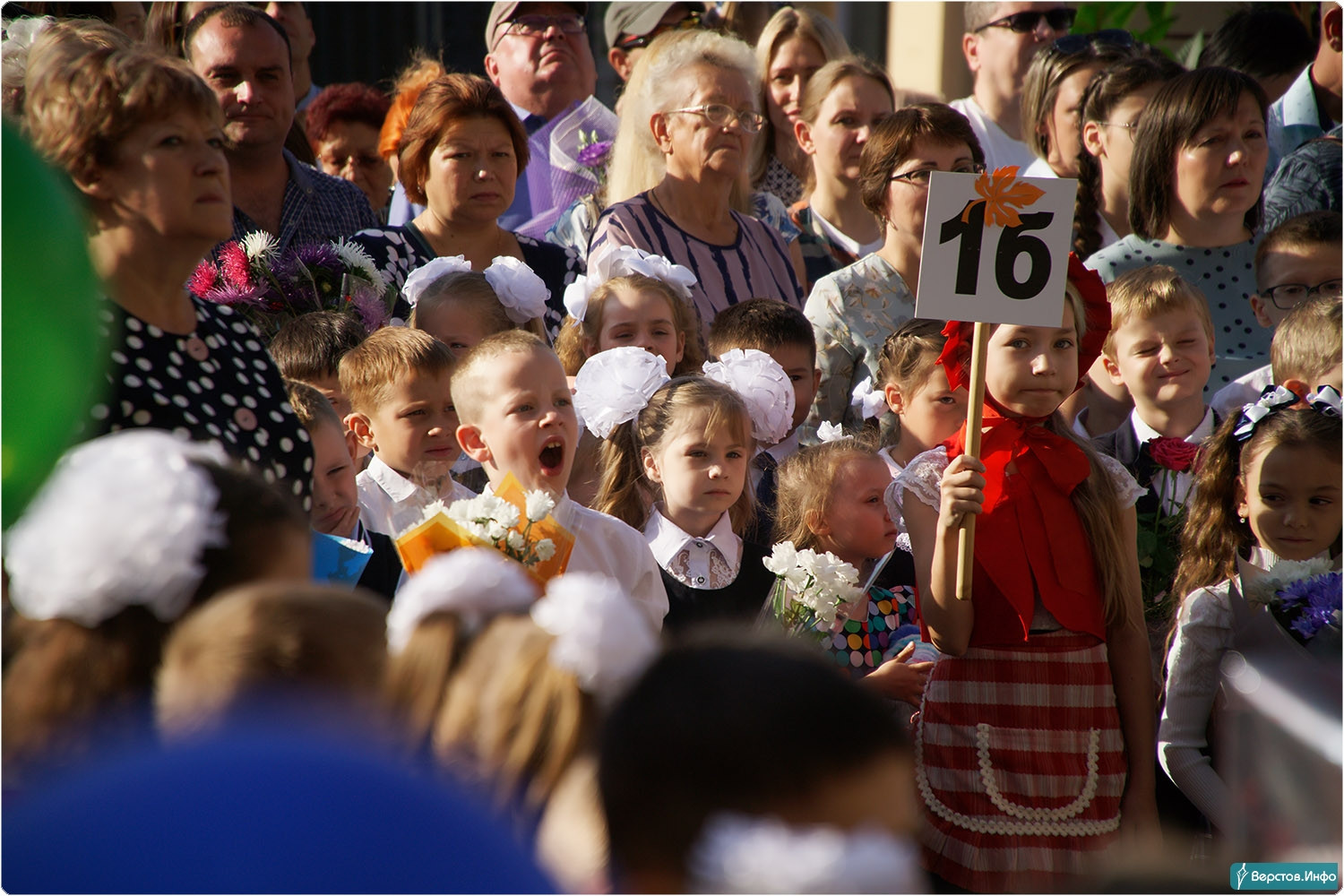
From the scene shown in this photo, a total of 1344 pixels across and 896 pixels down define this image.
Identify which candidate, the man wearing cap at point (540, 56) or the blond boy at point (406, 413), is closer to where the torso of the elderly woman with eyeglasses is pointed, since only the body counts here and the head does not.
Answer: the blond boy

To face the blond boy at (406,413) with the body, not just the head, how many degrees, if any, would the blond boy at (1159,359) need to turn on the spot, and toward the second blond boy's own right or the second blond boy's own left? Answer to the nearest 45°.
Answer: approximately 45° to the second blond boy's own right

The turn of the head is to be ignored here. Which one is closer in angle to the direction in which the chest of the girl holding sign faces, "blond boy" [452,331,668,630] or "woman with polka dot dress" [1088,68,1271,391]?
the blond boy

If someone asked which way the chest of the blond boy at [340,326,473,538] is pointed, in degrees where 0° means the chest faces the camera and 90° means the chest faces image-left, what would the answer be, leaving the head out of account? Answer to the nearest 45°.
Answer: approximately 315°

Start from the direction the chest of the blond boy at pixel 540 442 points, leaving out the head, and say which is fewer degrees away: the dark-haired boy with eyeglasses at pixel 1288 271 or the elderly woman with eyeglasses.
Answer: the dark-haired boy with eyeglasses

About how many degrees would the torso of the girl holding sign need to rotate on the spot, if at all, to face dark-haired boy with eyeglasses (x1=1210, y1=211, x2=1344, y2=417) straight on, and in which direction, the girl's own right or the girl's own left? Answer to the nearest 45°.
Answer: approximately 135° to the girl's own left

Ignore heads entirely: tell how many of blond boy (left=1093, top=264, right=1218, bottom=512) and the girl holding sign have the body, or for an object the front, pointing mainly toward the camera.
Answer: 2

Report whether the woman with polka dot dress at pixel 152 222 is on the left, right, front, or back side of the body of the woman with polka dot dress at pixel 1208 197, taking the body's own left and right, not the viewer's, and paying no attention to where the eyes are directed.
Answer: right
